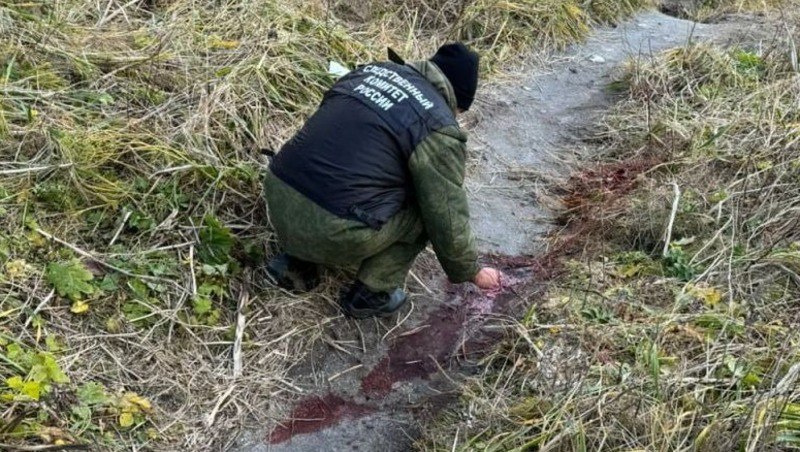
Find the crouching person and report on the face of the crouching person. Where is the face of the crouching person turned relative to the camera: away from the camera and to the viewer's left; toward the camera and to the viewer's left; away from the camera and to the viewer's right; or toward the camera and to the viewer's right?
away from the camera and to the viewer's right

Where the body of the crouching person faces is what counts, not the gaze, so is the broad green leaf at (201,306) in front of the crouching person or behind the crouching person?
behind

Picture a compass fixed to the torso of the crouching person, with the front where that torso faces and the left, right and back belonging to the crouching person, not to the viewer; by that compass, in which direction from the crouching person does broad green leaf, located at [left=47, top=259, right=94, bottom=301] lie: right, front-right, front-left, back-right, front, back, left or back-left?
back-left

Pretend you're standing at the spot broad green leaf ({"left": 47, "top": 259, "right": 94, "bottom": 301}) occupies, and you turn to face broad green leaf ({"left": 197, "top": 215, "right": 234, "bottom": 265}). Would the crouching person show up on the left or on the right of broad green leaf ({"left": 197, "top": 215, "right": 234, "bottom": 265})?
right

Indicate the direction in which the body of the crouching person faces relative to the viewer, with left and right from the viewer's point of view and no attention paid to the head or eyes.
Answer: facing away from the viewer and to the right of the viewer

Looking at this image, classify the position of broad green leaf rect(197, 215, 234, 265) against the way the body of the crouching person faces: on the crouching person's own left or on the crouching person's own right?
on the crouching person's own left
